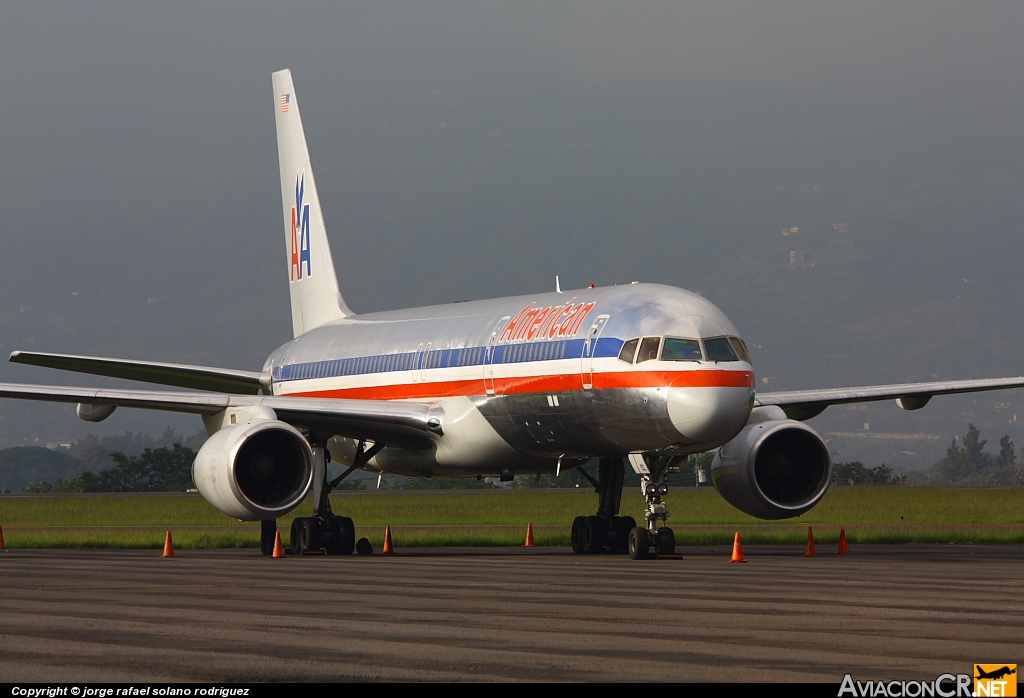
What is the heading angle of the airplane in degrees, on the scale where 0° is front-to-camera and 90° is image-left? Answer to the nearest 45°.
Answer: approximately 315°
